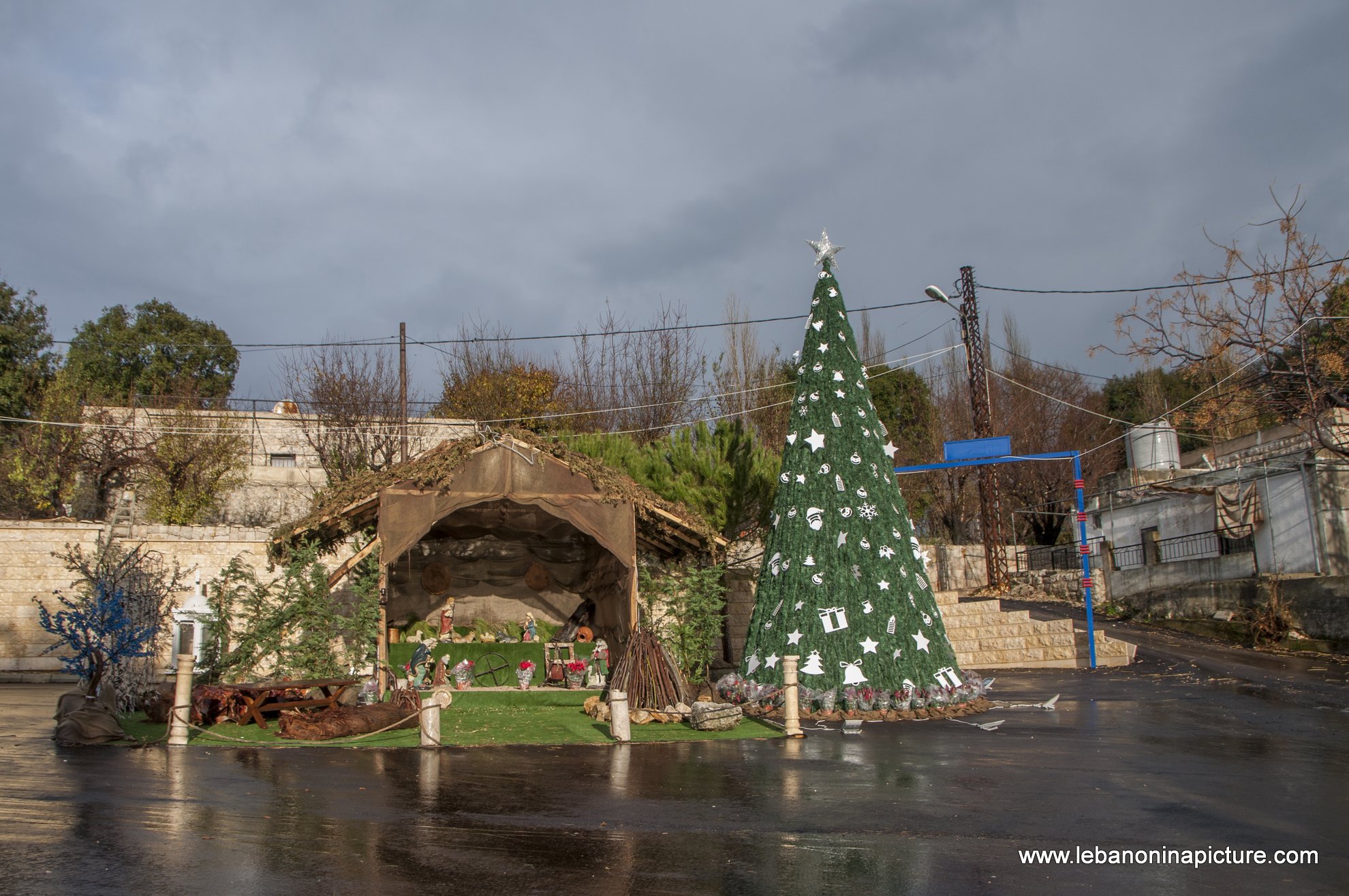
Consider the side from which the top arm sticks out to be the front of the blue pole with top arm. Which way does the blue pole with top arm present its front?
to the viewer's left

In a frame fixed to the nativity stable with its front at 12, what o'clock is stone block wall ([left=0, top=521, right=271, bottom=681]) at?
The stone block wall is roughly at 4 o'clock from the nativity stable.

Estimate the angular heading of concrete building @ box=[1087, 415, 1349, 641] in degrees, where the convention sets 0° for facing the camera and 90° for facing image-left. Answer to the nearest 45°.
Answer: approximately 45°

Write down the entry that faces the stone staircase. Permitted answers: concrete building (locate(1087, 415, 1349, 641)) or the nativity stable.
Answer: the concrete building

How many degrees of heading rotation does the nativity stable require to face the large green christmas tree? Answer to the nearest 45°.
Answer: approximately 45° to its left

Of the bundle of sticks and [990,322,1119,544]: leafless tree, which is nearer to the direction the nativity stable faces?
the bundle of sticks

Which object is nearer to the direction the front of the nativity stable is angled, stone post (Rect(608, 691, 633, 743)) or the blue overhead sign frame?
the stone post

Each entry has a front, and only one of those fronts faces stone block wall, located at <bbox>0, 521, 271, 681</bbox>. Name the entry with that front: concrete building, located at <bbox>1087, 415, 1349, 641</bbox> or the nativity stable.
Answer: the concrete building

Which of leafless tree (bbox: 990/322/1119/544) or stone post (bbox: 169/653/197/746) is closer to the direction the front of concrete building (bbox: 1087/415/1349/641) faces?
the stone post

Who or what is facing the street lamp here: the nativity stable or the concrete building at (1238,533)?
the concrete building

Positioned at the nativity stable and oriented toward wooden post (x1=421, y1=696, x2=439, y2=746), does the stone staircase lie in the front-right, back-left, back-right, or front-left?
back-left
